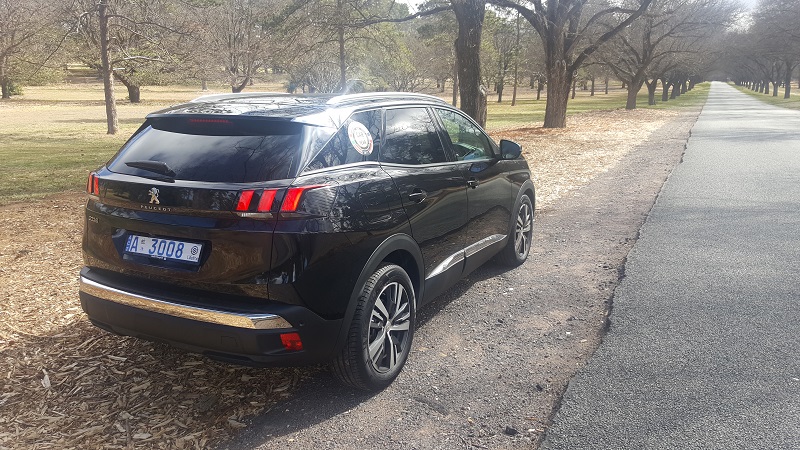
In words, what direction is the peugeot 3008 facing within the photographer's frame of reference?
facing away from the viewer and to the right of the viewer
